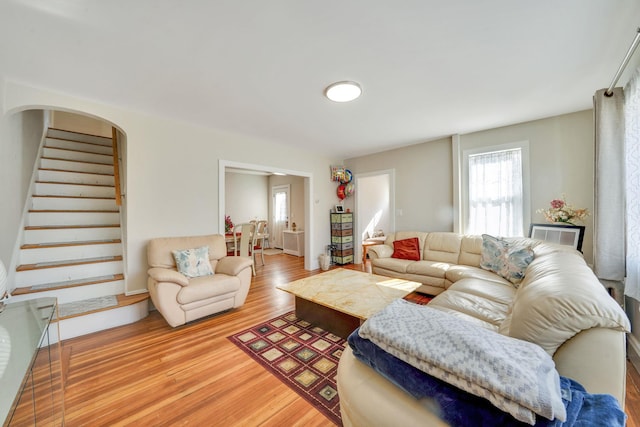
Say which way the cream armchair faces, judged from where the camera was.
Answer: facing the viewer and to the right of the viewer

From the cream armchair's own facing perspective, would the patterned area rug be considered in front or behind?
in front

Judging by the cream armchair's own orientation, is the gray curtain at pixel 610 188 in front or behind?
in front

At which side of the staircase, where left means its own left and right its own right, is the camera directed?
front

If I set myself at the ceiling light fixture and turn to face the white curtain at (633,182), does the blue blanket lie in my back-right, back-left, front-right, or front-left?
front-right

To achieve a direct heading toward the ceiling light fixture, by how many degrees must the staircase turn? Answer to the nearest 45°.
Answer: approximately 45° to its left

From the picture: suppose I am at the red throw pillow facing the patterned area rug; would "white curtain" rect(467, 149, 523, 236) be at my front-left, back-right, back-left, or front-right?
back-left

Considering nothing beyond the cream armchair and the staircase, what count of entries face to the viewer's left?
0

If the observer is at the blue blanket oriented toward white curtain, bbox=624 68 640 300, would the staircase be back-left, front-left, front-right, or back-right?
back-left

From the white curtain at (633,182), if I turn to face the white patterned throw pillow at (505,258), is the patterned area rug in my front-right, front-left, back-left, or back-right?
front-left
